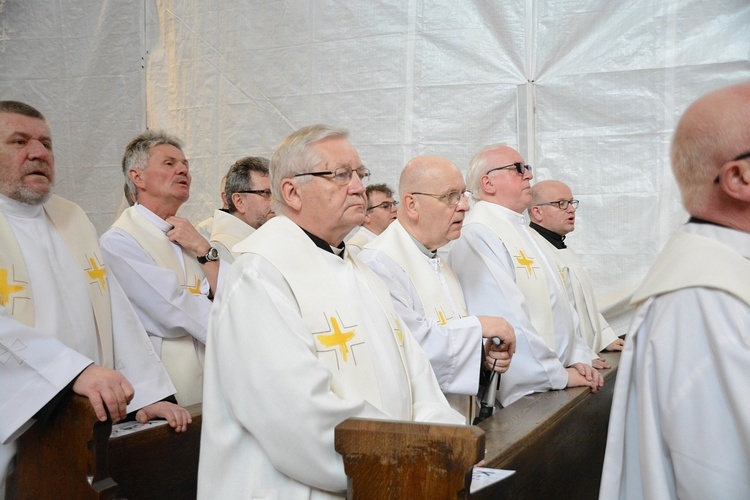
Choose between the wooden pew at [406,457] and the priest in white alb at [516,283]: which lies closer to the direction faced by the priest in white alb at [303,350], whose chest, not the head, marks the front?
the wooden pew

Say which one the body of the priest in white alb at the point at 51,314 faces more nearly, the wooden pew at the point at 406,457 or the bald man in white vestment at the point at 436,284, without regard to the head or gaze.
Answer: the wooden pew

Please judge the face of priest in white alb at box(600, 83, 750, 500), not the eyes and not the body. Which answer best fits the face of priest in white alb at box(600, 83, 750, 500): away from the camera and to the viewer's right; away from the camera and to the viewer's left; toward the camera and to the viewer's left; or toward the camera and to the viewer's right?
away from the camera and to the viewer's right

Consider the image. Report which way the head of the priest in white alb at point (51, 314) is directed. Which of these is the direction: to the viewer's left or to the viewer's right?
to the viewer's right

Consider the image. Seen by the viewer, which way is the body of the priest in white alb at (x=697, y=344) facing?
to the viewer's right

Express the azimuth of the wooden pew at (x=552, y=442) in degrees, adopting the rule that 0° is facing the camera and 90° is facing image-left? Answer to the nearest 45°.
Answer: approximately 315°

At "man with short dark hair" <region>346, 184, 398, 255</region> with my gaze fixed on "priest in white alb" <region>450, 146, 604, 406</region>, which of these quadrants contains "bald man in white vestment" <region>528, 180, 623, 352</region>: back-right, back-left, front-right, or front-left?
front-left

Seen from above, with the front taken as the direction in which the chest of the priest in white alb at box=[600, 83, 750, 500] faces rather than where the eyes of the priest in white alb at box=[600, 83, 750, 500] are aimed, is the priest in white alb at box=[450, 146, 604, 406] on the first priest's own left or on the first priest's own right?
on the first priest's own left

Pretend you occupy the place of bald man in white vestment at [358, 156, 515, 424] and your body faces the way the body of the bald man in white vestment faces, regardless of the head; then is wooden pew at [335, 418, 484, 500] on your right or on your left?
on your right
